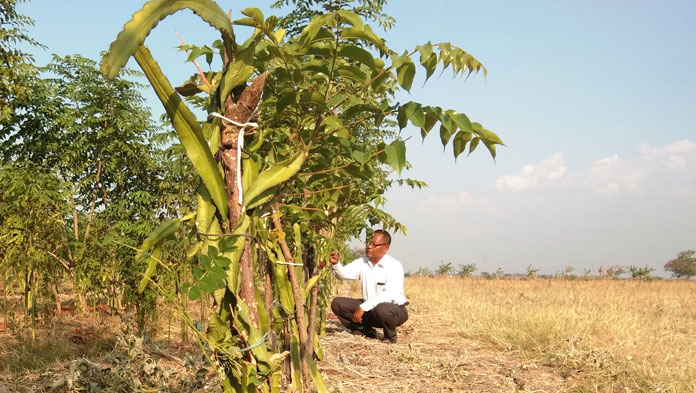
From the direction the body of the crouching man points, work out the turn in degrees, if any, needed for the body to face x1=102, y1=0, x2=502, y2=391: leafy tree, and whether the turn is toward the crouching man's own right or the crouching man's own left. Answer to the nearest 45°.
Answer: approximately 45° to the crouching man's own left

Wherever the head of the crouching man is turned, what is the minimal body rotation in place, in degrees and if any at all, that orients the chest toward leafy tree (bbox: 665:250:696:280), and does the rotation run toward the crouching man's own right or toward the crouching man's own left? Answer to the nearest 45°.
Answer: approximately 180°

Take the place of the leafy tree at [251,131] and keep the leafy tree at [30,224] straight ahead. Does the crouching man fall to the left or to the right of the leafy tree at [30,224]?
right

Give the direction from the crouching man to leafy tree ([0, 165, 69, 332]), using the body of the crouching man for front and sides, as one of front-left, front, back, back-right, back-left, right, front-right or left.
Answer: front-right

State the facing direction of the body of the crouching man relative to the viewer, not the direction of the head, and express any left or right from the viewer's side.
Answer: facing the viewer and to the left of the viewer

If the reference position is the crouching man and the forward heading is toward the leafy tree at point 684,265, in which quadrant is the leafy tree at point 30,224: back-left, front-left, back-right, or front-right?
back-left

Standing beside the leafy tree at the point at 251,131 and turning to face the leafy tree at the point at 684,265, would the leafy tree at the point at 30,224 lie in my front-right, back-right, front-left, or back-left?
front-left
